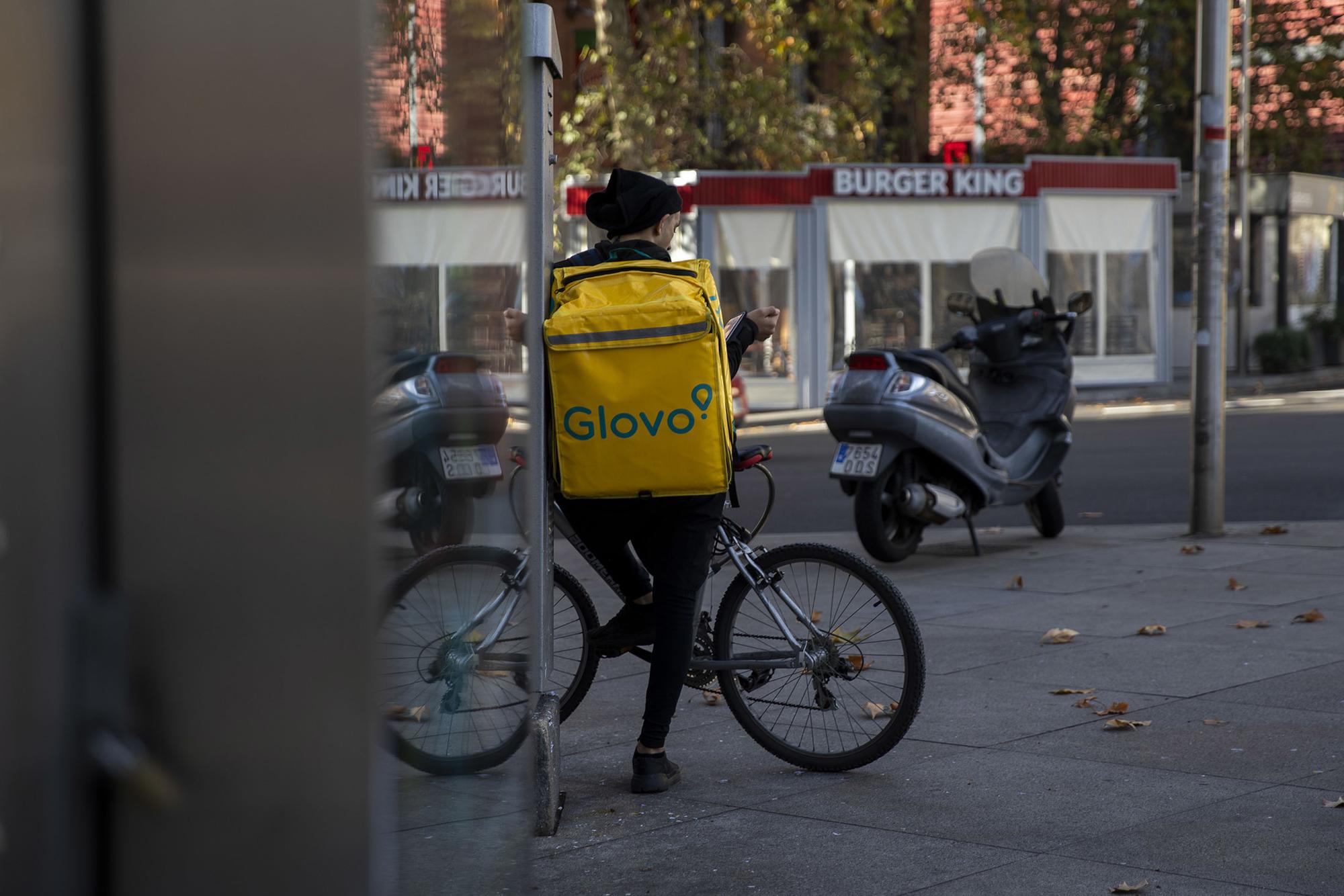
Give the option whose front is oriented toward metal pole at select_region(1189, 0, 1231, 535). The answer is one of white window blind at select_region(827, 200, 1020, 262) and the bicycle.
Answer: the white window blind

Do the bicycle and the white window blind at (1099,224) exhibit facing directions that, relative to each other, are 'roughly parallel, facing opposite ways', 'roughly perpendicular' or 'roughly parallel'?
roughly perpendicular

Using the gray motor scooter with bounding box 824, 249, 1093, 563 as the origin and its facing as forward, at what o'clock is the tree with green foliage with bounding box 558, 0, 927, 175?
The tree with green foliage is roughly at 10 o'clock from the gray motor scooter.

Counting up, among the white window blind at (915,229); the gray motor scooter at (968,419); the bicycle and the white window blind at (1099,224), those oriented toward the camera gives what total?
2

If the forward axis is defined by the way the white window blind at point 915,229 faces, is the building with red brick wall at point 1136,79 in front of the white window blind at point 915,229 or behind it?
behind

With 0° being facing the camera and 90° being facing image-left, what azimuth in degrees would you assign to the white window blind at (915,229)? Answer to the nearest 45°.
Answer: approximately 0°

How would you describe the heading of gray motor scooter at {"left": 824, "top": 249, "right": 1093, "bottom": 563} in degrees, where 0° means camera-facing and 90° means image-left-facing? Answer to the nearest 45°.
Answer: approximately 225°

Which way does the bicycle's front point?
to the viewer's left

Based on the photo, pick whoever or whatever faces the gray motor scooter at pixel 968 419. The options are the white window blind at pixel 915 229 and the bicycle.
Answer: the white window blind

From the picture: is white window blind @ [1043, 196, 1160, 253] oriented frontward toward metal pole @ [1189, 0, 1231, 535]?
yes
